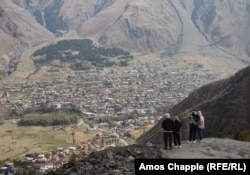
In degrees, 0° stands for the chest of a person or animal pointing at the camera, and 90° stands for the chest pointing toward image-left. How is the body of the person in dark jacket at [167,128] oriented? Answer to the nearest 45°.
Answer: approximately 180°
